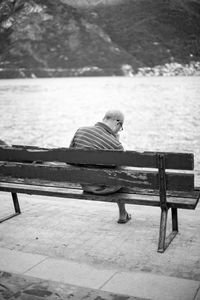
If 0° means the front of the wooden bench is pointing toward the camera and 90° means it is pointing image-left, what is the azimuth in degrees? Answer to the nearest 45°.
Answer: approximately 225°

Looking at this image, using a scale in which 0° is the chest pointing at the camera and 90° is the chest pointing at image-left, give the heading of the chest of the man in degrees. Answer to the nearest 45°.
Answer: approximately 225°
